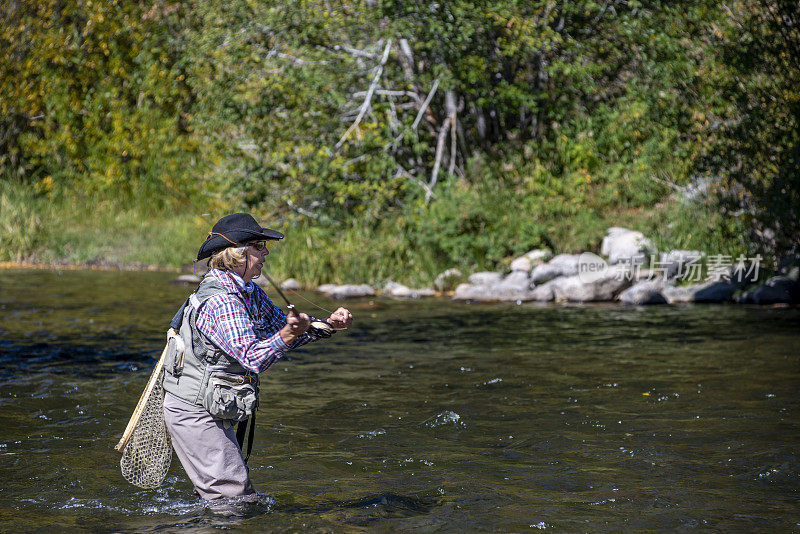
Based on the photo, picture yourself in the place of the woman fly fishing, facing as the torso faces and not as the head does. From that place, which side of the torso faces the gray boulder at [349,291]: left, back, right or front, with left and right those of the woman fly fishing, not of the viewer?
left

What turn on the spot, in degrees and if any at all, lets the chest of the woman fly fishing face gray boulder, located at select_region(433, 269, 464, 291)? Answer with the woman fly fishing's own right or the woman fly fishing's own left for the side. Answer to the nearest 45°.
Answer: approximately 90° to the woman fly fishing's own left

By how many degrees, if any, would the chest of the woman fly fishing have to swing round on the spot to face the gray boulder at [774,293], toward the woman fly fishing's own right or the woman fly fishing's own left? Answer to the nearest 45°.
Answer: approximately 45° to the woman fly fishing's own left

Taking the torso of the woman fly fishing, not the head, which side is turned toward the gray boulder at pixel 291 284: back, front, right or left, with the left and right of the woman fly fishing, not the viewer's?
left

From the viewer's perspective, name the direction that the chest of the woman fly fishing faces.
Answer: to the viewer's right

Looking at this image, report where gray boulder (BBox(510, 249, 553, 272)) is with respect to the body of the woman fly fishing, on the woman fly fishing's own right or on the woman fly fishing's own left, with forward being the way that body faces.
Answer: on the woman fly fishing's own left

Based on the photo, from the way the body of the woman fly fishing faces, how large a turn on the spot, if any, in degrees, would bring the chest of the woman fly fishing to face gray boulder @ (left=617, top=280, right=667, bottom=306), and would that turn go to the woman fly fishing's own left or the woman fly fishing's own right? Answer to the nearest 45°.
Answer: approximately 45° to the woman fly fishing's own left
